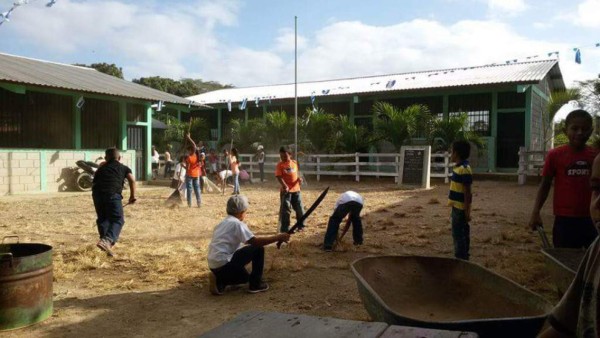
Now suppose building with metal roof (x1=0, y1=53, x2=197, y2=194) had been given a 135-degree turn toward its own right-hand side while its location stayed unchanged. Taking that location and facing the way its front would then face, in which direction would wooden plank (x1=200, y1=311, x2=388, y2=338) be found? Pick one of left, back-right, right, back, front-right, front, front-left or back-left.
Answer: left

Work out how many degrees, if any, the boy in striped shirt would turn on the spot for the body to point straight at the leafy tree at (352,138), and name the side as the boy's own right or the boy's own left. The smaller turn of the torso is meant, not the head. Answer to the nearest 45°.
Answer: approximately 90° to the boy's own right

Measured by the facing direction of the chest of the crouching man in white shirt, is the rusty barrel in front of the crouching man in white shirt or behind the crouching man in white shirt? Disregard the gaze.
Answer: behind

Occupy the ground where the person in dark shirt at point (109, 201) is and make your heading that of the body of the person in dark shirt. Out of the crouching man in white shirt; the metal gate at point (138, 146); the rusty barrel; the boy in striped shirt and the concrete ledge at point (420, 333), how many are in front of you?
1

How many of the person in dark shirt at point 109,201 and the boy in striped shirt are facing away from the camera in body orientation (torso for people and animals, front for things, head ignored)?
1

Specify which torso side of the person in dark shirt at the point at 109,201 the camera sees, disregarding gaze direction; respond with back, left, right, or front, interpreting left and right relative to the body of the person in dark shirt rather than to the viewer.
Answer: back

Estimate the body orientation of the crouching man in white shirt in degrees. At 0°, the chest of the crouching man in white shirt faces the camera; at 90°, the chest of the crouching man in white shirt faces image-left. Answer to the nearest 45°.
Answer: approximately 225°

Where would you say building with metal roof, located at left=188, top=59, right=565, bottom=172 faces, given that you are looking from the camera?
facing the viewer and to the left of the viewer

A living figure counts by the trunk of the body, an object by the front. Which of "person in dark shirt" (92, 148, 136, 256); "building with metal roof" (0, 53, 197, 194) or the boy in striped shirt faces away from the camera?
the person in dark shirt
